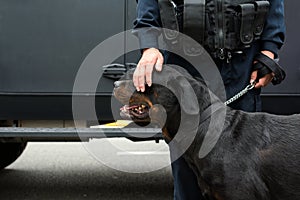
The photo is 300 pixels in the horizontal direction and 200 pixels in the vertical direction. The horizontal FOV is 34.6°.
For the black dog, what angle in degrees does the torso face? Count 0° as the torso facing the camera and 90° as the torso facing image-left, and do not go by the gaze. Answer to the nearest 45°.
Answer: approximately 90°
